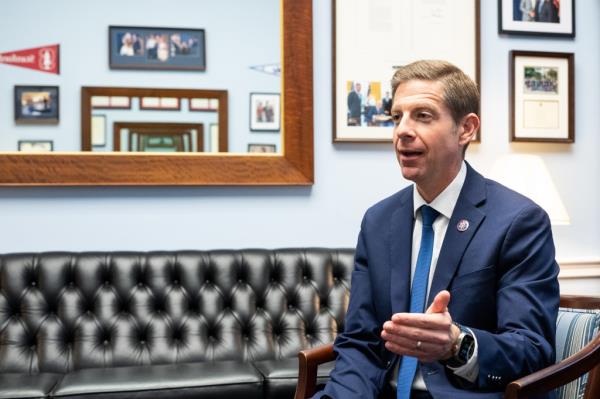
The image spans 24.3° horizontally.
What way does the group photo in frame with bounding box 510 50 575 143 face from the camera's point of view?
toward the camera

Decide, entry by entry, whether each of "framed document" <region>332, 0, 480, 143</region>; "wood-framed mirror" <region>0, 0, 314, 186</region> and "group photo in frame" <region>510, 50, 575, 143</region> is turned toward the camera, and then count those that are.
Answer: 3

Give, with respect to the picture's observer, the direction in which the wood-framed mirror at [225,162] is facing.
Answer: facing the viewer

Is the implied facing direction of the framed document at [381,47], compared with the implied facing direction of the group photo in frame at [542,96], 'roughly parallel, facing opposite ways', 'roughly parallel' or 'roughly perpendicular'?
roughly parallel

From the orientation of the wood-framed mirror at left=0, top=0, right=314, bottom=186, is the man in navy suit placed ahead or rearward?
ahead

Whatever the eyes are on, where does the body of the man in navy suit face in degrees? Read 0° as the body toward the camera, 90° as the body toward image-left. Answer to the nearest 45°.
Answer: approximately 45°

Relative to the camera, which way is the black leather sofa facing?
toward the camera

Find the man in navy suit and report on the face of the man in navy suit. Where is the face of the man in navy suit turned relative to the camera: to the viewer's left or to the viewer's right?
to the viewer's left

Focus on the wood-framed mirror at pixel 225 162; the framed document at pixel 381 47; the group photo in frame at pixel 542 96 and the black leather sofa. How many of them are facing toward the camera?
4

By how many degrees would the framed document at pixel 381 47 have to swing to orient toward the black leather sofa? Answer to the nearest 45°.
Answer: approximately 45° to its right

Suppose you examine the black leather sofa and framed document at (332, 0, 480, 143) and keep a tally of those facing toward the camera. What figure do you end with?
2

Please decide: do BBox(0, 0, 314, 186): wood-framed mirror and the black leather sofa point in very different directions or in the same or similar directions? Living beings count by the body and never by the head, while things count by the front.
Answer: same or similar directions
